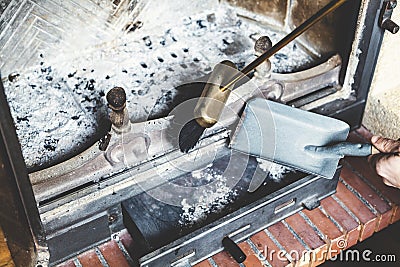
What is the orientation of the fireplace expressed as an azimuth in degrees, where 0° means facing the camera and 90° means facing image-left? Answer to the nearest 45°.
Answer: approximately 315°
